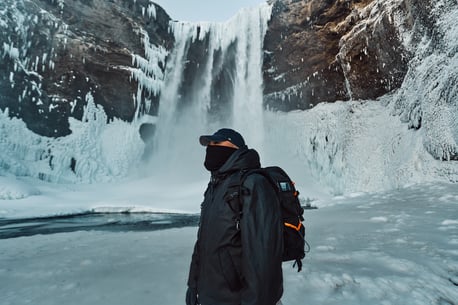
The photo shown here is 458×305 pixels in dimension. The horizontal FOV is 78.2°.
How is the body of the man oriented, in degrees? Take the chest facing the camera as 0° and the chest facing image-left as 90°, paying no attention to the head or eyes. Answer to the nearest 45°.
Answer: approximately 45°
